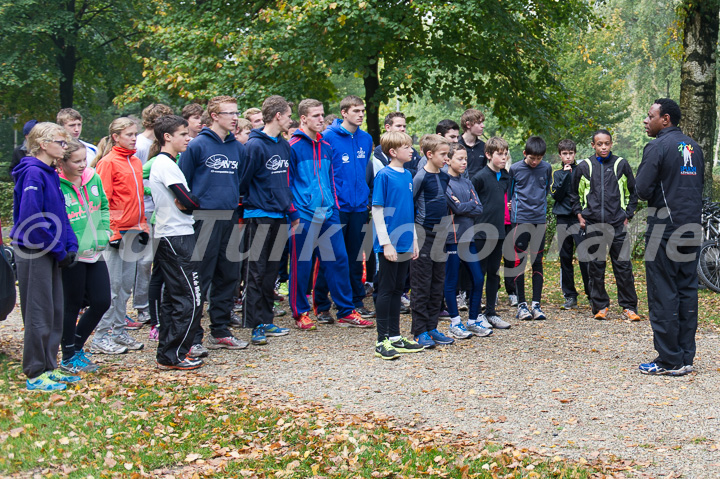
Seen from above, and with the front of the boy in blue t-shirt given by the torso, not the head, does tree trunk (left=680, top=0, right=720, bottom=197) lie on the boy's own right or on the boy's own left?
on the boy's own left

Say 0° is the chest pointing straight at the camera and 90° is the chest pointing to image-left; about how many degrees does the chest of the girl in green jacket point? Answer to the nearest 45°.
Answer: approximately 315°

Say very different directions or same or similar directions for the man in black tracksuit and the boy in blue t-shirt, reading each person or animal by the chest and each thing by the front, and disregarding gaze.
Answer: very different directions

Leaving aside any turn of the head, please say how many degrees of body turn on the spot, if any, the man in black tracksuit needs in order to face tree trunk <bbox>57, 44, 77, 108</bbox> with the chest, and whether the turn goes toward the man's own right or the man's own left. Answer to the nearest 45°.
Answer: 0° — they already face it

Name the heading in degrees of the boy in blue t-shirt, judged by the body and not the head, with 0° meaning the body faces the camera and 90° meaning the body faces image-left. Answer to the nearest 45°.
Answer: approximately 315°

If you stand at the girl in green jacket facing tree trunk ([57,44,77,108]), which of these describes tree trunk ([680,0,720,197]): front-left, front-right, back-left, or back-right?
front-right

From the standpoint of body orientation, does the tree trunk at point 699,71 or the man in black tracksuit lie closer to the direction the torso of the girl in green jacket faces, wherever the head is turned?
the man in black tracksuit

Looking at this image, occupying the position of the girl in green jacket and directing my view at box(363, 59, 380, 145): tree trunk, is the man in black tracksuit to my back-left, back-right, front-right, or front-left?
front-right

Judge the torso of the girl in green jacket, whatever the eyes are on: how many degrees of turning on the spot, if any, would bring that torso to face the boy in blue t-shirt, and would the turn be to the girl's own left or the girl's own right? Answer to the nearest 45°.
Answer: approximately 45° to the girl's own left

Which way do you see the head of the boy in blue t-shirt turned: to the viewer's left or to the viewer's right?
to the viewer's right

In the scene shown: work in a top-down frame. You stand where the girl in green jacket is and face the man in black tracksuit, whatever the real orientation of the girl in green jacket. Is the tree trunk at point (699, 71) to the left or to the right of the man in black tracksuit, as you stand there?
left

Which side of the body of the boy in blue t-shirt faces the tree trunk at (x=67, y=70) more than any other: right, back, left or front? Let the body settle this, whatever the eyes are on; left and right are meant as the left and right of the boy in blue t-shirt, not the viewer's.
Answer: back

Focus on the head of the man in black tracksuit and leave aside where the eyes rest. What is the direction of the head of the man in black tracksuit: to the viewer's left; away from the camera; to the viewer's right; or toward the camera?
to the viewer's left

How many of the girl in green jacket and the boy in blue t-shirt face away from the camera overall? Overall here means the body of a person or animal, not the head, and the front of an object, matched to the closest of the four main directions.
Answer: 0
